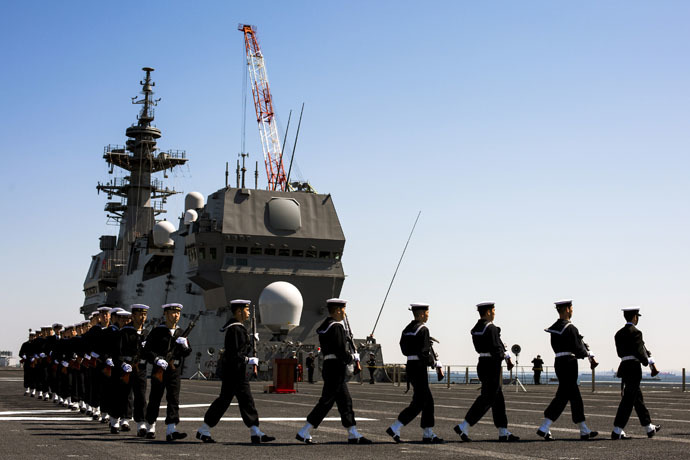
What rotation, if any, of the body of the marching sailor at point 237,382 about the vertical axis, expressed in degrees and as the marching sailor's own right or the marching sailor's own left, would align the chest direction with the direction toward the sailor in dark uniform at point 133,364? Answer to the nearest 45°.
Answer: approximately 135° to the marching sailor's own left

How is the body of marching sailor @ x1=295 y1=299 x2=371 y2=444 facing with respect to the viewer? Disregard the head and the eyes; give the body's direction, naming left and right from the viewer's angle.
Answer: facing to the right of the viewer

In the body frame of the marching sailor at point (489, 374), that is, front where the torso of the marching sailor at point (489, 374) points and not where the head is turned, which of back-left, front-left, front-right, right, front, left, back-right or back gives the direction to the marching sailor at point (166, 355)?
back

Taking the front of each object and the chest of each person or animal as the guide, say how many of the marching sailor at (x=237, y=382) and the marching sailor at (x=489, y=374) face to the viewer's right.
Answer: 2

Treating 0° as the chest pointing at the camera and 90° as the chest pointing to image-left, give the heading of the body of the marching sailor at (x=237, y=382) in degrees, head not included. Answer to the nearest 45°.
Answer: approximately 270°

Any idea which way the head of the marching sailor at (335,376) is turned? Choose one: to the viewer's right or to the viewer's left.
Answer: to the viewer's right

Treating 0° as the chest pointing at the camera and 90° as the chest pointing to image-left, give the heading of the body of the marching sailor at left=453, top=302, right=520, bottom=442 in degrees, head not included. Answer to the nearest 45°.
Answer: approximately 270°

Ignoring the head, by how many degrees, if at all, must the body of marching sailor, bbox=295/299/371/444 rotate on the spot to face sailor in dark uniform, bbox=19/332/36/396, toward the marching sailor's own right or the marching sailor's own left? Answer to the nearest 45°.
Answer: approximately 135° to the marching sailor's own left

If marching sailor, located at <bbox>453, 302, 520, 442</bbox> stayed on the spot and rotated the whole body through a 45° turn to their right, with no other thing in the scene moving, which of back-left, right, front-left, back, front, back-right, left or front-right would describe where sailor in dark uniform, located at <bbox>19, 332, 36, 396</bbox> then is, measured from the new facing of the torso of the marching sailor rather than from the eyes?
back

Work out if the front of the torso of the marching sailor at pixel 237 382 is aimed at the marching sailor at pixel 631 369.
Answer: yes

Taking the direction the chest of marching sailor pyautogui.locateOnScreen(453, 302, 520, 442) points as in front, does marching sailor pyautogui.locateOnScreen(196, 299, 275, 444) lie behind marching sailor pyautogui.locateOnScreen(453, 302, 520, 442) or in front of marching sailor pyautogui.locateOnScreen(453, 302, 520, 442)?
behind

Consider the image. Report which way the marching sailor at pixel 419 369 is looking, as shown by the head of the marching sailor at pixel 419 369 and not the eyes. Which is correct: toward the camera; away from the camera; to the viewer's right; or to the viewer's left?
to the viewer's right
